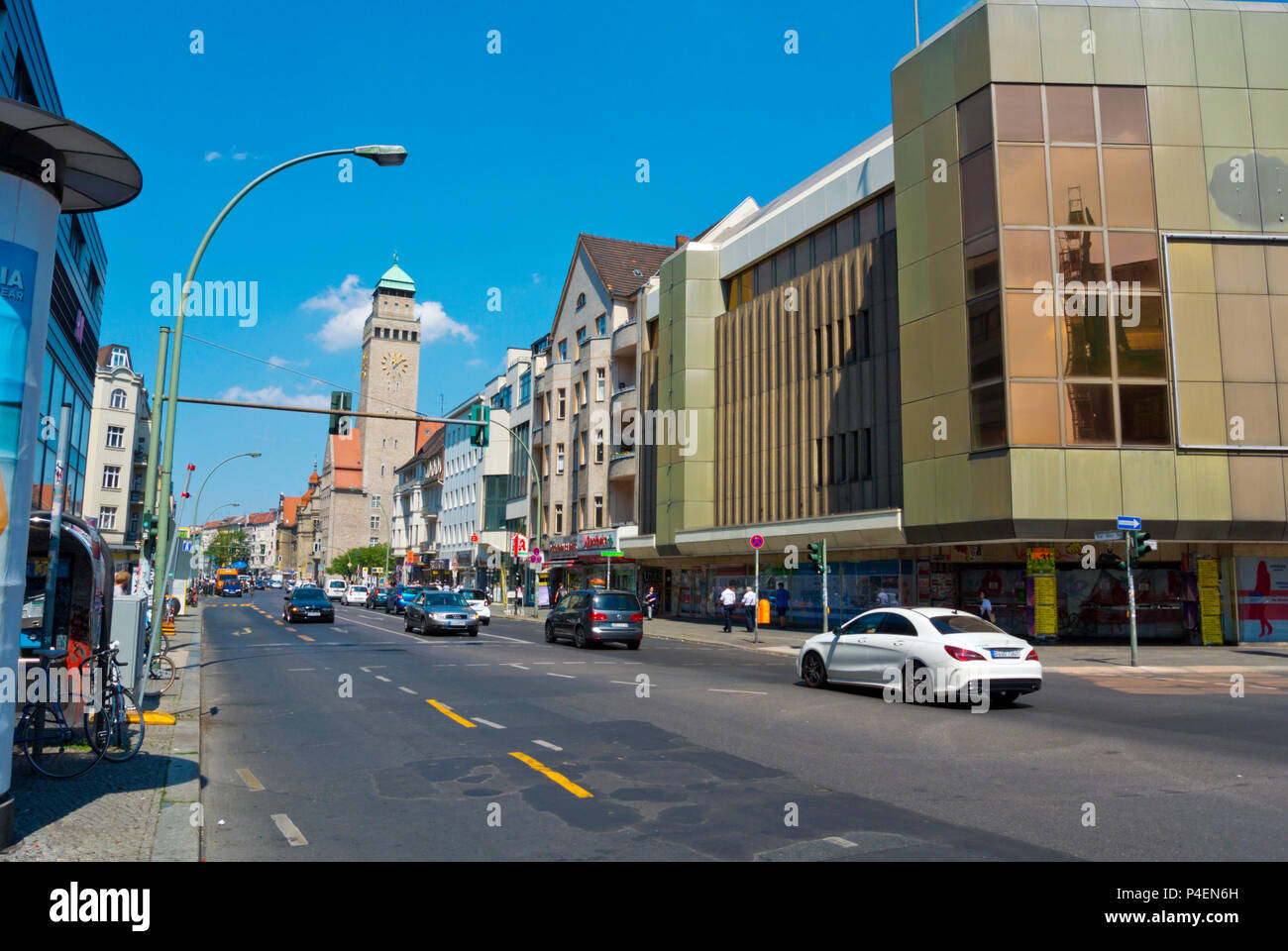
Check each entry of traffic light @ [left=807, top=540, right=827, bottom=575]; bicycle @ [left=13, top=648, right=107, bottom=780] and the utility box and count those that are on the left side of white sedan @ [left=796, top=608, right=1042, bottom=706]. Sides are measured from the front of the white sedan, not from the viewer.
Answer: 2

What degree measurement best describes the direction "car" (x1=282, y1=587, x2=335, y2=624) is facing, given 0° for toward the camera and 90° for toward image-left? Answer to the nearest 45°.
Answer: approximately 0°

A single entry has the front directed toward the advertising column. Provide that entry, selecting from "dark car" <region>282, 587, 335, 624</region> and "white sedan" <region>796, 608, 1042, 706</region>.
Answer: the dark car

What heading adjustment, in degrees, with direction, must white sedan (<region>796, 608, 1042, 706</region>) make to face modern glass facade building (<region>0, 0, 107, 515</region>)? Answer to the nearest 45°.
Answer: approximately 45° to its left

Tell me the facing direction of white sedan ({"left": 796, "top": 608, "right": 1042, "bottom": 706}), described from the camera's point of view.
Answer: facing away from the viewer and to the left of the viewer

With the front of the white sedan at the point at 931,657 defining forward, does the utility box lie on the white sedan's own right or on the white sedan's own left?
on the white sedan's own left

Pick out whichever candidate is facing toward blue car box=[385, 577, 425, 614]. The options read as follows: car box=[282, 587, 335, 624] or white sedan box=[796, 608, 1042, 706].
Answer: the white sedan

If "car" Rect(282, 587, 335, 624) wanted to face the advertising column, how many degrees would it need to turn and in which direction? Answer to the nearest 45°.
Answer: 0° — it already faces it

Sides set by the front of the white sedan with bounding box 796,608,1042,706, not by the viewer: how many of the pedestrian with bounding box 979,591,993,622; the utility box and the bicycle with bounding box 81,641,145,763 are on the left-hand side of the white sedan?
2

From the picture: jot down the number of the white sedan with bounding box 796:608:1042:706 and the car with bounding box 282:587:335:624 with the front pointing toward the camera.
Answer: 1

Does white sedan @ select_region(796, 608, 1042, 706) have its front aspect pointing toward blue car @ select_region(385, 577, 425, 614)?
yes

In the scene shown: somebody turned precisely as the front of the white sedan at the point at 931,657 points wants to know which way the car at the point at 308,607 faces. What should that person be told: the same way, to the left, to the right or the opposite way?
the opposite way

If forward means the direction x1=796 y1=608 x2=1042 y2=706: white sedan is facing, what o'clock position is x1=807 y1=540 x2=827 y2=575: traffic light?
The traffic light is roughly at 1 o'clock from the white sedan.
